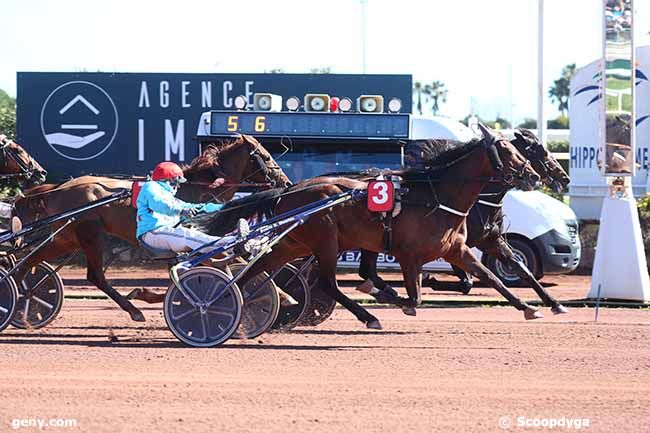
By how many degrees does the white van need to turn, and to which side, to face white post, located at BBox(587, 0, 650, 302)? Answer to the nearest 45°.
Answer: approximately 45° to its right

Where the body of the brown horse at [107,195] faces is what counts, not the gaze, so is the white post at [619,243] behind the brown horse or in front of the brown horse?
in front

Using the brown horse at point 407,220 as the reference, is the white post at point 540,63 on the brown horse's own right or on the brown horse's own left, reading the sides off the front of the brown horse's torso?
on the brown horse's own left

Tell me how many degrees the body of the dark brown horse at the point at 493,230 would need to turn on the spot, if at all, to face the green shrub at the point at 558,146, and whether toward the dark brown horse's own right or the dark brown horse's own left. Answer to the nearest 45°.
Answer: approximately 90° to the dark brown horse's own left

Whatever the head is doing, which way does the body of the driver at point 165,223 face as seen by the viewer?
to the viewer's right

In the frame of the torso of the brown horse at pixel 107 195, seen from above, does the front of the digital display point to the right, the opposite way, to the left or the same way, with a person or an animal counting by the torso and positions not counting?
to the right

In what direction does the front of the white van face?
to the viewer's right

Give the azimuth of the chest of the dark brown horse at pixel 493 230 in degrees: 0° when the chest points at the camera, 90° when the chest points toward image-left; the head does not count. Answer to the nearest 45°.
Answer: approximately 270°

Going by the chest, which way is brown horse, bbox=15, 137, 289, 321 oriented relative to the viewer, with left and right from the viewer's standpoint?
facing to the right of the viewer

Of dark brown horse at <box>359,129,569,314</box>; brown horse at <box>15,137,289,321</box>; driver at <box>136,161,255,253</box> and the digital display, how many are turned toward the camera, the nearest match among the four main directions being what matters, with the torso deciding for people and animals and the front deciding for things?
1

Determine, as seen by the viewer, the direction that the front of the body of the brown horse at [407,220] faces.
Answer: to the viewer's right

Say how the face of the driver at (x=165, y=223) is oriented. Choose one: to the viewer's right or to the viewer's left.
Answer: to the viewer's right

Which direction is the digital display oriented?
toward the camera

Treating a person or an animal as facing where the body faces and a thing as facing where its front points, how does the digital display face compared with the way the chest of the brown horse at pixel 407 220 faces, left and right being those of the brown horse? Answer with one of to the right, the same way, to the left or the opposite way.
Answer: to the right

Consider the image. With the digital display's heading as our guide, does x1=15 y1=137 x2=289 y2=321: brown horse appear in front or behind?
in front

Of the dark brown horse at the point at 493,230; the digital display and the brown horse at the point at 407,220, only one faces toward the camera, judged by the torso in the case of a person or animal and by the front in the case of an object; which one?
the digital display
